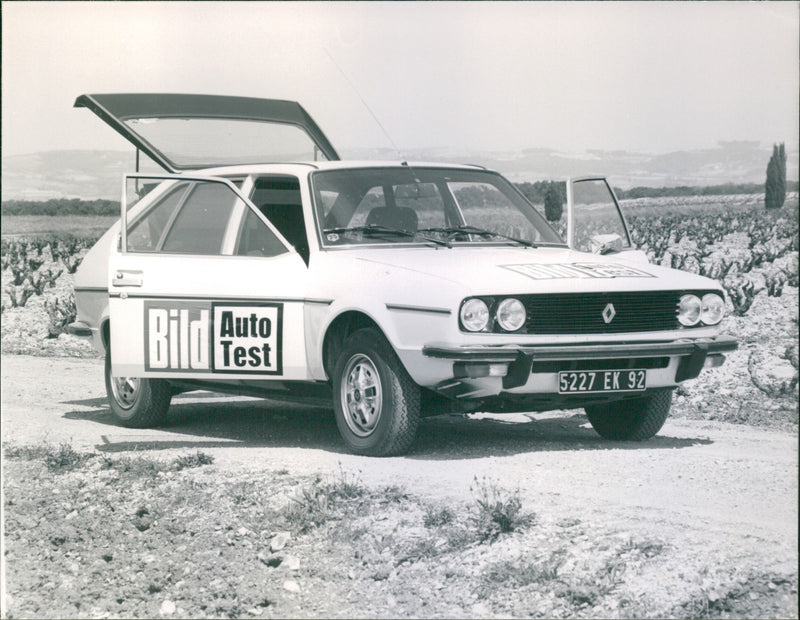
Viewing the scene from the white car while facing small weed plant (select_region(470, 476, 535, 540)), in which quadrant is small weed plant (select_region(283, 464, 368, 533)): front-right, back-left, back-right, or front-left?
front-right

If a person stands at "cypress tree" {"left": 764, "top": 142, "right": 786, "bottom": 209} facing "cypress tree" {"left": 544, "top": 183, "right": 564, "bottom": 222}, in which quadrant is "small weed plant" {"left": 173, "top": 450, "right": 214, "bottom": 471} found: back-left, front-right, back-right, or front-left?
front-left

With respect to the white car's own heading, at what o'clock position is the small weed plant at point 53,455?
The small weed plant is roughly at 3 o'clock from the white car.

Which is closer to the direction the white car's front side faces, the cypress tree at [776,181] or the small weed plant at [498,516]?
the small weed plant

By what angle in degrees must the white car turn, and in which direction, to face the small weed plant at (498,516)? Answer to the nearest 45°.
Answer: approximately 45° to its right

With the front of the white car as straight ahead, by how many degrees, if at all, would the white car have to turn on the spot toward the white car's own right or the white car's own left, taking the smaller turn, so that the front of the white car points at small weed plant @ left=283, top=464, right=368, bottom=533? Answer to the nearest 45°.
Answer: approximately 45° to the white car's own right

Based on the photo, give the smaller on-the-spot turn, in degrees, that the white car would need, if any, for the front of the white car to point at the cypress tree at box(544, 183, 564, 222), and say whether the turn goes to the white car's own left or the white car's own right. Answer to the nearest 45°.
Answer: approximately 135° to the white car's own left

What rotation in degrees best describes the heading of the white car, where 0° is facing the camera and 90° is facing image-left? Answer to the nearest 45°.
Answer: approximately 315°

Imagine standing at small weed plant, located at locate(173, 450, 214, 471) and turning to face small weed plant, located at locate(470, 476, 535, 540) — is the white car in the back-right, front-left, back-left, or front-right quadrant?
front-left

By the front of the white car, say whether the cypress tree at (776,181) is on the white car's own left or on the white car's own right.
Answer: on the white car's own left

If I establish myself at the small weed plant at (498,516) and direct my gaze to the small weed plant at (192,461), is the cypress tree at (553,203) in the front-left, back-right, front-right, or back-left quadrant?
front-right

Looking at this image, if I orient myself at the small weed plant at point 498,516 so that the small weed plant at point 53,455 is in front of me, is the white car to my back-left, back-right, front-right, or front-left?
front-right

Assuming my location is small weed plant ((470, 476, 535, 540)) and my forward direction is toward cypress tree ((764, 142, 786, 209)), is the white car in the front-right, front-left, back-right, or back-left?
front-left

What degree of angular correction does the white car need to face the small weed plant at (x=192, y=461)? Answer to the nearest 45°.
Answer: approximately 135° to its right
